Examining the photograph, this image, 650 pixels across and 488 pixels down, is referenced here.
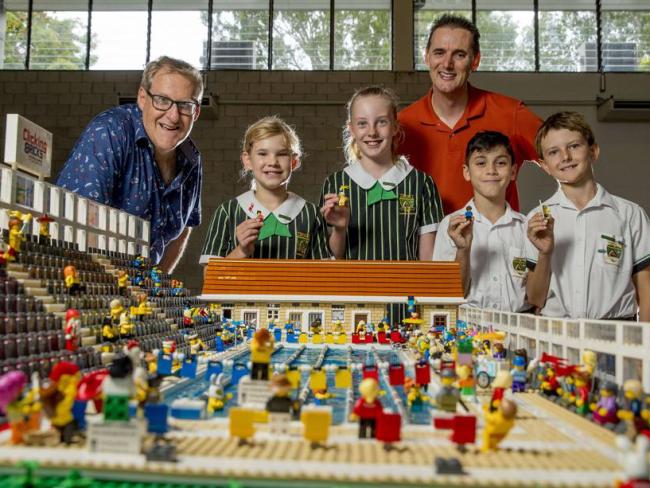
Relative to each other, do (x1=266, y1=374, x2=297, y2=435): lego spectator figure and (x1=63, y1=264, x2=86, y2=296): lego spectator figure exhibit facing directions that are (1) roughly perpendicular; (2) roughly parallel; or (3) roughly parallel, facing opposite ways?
roughly perpendicular

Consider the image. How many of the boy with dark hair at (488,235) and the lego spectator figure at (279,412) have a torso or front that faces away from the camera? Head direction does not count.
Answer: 1

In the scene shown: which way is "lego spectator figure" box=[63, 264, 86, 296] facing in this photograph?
to the viewer's right

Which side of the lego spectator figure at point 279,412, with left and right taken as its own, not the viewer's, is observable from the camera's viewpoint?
back

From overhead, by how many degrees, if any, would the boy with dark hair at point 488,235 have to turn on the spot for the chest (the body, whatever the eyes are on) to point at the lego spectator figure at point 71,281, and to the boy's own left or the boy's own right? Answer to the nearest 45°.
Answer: approximately 45° to the boy's own right

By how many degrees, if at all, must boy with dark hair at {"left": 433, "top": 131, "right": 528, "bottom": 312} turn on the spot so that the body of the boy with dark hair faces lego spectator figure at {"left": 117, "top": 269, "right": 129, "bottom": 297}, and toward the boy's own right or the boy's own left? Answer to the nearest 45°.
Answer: approximately 45° to the boy's own right

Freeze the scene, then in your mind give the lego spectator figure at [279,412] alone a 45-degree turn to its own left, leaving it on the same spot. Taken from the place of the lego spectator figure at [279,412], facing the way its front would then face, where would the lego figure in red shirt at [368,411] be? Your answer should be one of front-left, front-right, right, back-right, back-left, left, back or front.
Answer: back-right

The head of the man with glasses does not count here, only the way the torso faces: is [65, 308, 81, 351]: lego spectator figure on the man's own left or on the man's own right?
on the man's own right

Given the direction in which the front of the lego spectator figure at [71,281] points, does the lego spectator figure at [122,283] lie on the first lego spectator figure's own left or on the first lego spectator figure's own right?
on the first lego spectator figure's own left

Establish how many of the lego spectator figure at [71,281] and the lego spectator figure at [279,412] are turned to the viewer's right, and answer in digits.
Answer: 1

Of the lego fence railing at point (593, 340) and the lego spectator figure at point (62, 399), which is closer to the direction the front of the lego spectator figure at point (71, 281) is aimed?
the lego fence railing

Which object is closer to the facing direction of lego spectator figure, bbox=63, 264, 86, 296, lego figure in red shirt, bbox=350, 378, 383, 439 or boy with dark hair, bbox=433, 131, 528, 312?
the boy with dark hair
